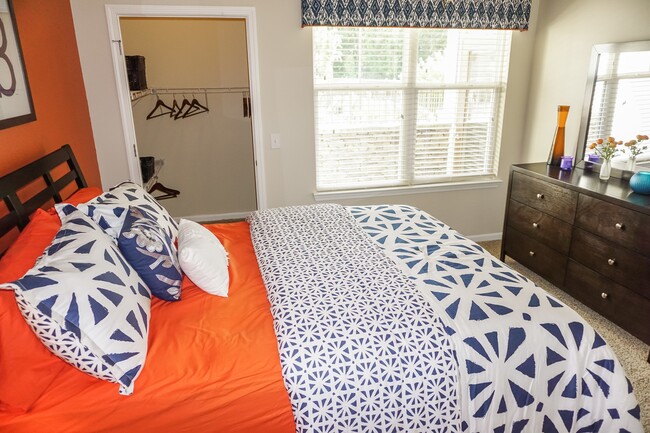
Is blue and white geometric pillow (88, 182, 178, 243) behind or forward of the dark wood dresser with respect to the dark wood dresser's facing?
forward

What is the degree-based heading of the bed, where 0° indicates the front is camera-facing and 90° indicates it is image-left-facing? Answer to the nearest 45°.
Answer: approximately 270°

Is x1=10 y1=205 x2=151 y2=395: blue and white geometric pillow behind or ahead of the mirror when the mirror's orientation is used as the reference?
ahead

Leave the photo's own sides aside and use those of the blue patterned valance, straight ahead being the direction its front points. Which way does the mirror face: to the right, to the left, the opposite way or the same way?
to the right

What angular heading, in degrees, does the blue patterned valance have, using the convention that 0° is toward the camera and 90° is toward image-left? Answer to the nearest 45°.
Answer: approximately 0°

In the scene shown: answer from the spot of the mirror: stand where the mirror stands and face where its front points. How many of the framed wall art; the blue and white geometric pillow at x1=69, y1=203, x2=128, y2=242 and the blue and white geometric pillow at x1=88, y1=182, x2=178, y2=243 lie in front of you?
3

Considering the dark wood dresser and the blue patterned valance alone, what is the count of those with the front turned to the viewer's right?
0

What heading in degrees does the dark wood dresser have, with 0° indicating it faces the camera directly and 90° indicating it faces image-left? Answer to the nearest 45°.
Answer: approximately 45°

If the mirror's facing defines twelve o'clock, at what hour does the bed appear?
The bed is roughly at 11 o'clock from the mirror.

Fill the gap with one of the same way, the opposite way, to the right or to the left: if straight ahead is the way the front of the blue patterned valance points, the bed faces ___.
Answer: to the left

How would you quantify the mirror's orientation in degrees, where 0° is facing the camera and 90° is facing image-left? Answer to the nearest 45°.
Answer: approximately 45°

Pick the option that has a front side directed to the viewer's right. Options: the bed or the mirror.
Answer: the bed

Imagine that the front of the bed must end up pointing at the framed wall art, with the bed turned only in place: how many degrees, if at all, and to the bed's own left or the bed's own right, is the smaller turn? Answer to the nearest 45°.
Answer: approximately 135° to the bed's own left

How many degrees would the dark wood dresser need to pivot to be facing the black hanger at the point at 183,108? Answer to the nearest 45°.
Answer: approximately 45° to its right

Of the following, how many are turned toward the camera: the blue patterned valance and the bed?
1
